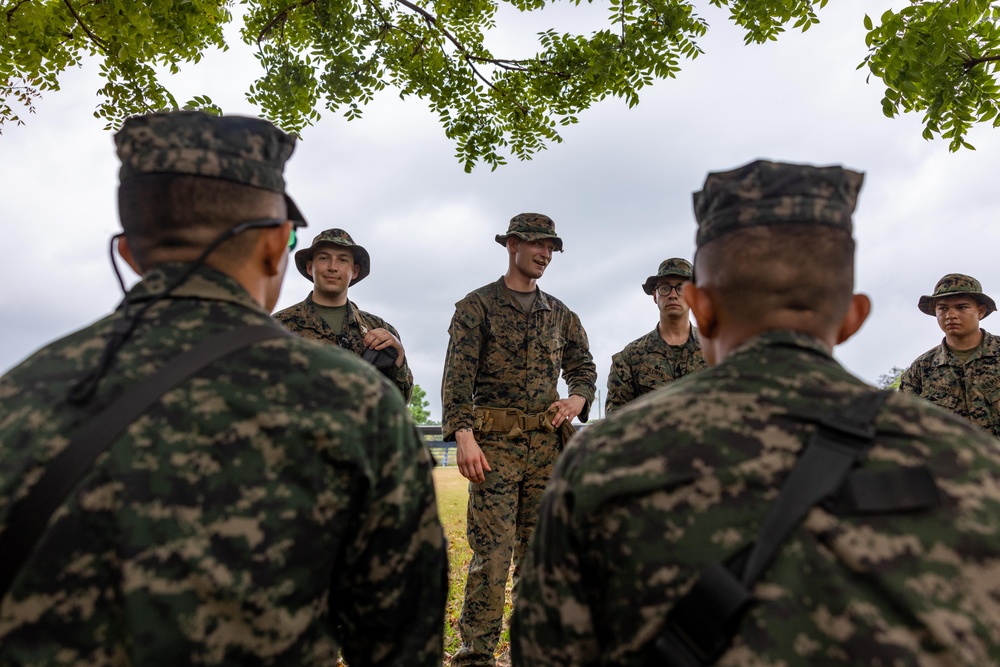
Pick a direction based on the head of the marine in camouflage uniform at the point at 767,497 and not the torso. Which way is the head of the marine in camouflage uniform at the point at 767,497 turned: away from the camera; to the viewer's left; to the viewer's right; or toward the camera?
away from the camera

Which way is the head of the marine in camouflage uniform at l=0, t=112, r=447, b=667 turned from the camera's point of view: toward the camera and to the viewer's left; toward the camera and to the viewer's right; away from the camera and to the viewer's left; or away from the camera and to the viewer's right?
away from the camera and to the viewer's right

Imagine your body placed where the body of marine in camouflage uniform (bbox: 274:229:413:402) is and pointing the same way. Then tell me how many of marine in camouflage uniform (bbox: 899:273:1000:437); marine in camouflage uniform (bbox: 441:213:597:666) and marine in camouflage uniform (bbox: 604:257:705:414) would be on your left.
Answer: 3

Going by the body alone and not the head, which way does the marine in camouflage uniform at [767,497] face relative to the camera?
away from the camera

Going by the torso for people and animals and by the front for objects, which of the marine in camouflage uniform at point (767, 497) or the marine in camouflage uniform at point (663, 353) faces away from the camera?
the marine in camouflage uniform at point (767, 497)

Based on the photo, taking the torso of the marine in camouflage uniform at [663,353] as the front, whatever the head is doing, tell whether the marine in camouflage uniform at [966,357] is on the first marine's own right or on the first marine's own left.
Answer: on the first marine's own left

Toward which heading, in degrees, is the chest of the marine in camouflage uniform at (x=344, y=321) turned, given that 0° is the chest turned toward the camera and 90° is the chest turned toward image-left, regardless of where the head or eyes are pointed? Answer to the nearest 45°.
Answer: approximately 0°

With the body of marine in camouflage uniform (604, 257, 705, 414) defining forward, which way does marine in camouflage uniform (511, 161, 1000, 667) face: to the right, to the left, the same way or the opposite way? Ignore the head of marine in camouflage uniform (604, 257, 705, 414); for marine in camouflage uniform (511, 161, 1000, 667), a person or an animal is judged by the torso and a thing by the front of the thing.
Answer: the opposite way
